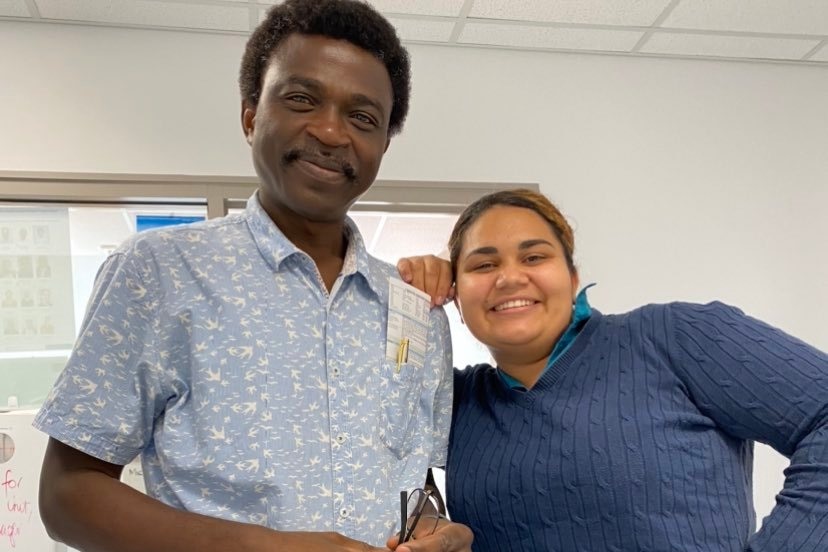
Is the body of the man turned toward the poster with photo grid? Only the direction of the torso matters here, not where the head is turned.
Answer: no

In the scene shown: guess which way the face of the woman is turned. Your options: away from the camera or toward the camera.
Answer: toward the camera

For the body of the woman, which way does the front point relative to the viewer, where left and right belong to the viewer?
facing the viewer and to the left of the viewer

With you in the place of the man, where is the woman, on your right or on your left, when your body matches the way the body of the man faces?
on your left

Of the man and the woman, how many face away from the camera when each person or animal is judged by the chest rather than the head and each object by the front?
0

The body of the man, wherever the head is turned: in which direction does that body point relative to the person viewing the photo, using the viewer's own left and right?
facing the viewer and to the right of the viewer

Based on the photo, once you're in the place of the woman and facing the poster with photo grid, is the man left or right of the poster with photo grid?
left

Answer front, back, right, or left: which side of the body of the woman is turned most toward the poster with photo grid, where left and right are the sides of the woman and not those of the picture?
right

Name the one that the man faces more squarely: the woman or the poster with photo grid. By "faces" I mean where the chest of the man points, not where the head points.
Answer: the woman

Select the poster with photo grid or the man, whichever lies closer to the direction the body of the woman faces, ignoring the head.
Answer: the man

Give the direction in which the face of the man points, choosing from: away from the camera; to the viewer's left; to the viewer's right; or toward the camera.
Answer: toward the camera
